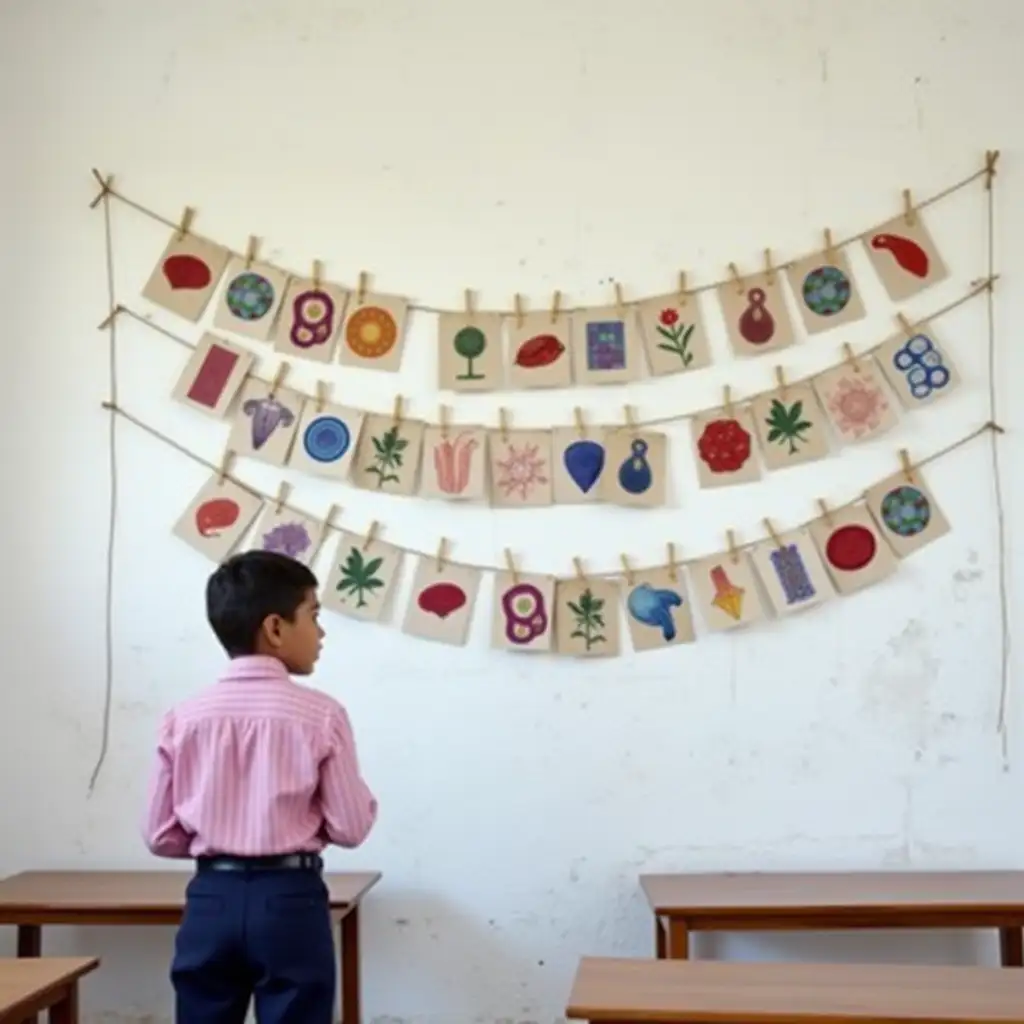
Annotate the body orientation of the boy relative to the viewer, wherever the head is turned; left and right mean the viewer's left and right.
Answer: facing away from the viewer

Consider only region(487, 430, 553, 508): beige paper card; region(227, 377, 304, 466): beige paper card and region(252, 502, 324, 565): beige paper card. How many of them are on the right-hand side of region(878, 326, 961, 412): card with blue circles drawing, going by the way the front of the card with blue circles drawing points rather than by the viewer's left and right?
3

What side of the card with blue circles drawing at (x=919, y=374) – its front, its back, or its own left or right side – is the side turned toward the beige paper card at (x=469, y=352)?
right

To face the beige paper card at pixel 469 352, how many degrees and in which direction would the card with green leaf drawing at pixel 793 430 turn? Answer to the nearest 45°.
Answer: approximately 90° to its right

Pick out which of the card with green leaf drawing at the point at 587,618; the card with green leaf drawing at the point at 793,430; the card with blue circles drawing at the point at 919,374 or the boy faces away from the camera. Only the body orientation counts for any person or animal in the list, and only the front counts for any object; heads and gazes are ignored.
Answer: the boy

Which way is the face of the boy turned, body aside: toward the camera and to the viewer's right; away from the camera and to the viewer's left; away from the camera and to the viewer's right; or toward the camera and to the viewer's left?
away from the camera and to the viewer's right

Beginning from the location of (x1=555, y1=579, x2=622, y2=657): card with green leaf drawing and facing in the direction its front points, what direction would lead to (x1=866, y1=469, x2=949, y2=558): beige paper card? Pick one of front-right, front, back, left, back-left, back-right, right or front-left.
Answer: left

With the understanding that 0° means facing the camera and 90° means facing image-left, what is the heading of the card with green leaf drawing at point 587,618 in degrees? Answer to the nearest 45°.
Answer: approximately 0°
